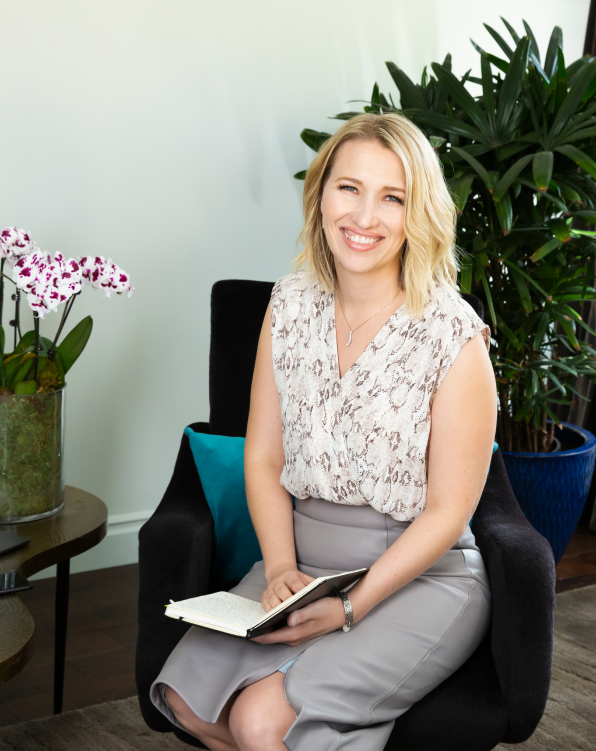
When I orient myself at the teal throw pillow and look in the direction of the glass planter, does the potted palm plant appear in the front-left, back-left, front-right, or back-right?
back-right

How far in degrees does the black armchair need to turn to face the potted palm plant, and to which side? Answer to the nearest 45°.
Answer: approximately 180°

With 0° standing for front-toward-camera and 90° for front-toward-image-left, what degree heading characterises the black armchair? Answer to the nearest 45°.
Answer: approximately 0°

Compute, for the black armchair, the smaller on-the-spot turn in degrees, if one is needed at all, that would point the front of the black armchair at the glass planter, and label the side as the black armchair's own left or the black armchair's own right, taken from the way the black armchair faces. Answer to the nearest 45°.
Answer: approximately 90° to the black armchair's own right

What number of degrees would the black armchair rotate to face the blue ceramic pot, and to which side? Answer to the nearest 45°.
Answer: approximately 180°

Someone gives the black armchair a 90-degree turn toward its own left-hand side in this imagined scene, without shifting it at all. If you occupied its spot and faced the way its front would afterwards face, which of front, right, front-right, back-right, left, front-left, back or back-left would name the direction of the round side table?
back
